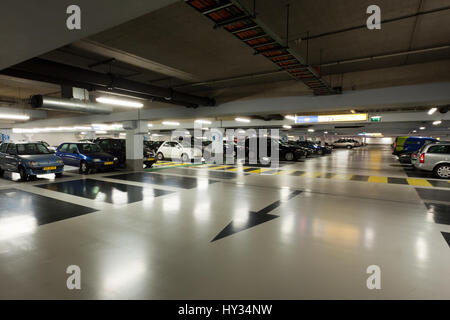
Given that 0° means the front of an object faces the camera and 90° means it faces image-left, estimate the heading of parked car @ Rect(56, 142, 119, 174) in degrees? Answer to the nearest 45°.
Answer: approximately 315°

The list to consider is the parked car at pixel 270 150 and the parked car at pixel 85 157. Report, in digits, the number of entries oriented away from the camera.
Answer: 0

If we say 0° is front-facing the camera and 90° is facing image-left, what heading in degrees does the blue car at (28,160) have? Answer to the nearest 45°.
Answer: approximately 315°

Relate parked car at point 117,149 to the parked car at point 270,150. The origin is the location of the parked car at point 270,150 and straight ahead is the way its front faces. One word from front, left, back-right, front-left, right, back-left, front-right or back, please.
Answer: back-right
